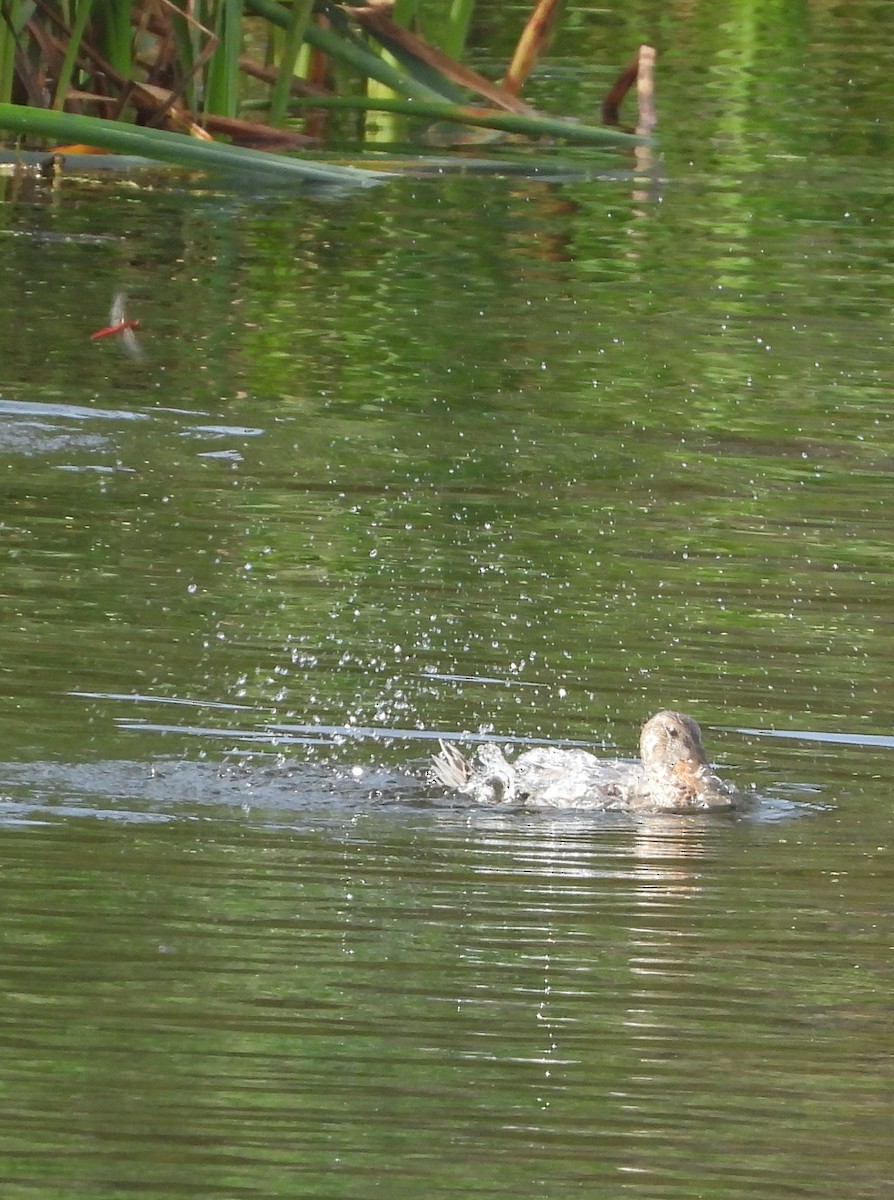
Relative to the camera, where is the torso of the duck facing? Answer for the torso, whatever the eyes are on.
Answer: to the viewer's right

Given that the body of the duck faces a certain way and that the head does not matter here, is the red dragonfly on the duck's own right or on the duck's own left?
on the duck's own left
